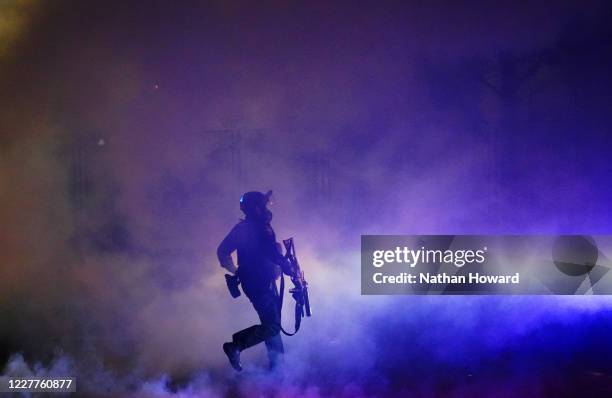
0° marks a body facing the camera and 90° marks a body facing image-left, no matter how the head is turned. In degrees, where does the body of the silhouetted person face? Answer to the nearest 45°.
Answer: approximately 270°

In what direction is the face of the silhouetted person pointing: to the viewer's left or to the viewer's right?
to the viewer's right
